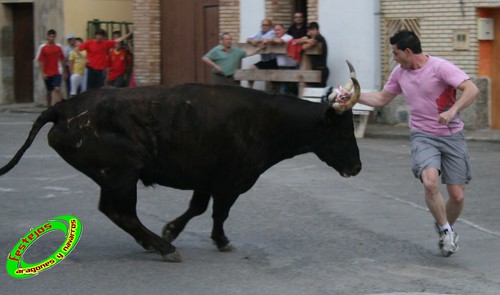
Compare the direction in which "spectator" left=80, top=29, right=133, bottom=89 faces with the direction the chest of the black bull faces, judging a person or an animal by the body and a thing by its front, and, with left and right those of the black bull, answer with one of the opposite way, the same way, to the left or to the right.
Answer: to the right

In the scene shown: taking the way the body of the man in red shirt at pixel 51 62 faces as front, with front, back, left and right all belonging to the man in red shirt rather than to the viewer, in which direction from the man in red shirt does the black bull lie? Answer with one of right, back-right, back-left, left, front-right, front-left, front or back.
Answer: front

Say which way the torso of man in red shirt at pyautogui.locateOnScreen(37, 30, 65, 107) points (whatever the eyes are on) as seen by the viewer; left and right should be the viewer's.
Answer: facing the viewer

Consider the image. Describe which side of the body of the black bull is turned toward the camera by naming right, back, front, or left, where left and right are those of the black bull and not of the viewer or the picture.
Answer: right

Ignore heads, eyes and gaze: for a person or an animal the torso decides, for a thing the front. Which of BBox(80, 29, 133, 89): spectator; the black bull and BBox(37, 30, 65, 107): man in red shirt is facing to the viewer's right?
the black bull

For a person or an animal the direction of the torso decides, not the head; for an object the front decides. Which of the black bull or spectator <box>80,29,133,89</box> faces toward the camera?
the spectator

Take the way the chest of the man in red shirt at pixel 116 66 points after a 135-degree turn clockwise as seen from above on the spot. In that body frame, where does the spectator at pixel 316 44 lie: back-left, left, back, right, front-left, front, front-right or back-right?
back

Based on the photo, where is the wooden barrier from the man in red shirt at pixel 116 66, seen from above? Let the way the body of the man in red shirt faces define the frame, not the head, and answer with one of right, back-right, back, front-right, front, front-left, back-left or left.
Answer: front-left

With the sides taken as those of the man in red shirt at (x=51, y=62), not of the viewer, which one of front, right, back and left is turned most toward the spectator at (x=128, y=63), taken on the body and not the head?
left

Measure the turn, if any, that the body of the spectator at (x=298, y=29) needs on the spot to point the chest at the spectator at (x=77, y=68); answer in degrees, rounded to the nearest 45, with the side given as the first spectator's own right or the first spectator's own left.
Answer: approximately 135° to the first spectator's own right

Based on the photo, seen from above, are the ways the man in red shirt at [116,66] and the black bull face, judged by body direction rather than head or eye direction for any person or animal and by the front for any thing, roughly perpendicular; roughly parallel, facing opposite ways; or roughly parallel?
roughly perpendicular

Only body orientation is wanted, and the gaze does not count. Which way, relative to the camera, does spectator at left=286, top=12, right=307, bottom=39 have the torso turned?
toward the camera

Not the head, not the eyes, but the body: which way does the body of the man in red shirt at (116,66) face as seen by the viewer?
toward the camera

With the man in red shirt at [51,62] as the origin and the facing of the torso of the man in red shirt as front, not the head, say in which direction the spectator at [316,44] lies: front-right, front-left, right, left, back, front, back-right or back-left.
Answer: front-left
